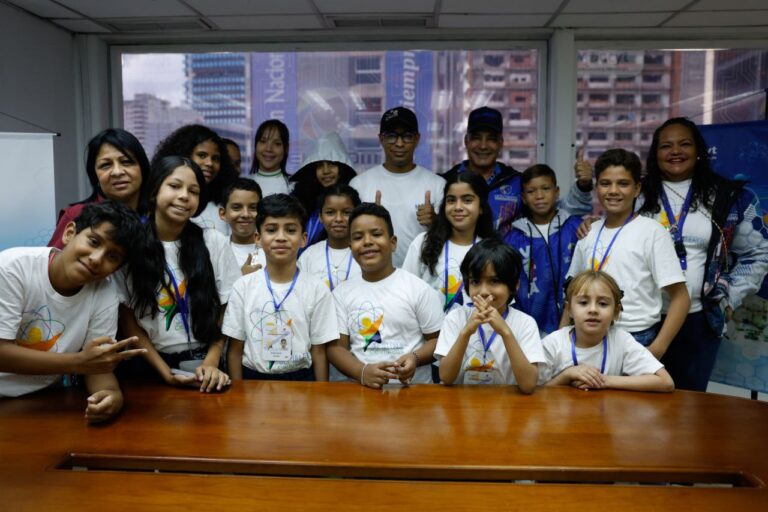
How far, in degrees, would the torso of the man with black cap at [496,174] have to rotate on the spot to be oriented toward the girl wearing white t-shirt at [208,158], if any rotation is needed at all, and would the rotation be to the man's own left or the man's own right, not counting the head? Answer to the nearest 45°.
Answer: approximately 90° to the man's own right

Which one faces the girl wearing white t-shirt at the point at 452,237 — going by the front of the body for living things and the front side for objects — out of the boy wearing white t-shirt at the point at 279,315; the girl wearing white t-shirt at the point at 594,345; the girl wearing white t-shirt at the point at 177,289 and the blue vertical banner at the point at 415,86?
the blue vertical banner

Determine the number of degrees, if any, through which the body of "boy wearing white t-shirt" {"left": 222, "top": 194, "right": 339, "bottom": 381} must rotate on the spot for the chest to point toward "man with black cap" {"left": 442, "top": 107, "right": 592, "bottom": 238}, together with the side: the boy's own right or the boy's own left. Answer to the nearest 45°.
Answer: approximately 135° to the boy's own left

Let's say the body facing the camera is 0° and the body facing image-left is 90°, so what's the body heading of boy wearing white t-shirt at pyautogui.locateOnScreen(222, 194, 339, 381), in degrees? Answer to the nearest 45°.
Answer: approximately 0°

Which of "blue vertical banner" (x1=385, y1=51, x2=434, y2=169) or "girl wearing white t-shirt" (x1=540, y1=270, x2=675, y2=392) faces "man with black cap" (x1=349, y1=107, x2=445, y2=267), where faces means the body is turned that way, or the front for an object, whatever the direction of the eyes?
the blue vertical banner
